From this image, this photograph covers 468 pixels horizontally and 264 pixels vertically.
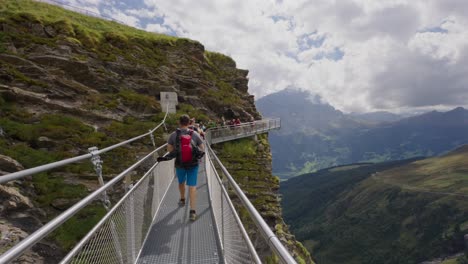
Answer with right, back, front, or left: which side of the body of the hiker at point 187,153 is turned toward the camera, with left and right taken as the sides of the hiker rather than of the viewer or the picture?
back

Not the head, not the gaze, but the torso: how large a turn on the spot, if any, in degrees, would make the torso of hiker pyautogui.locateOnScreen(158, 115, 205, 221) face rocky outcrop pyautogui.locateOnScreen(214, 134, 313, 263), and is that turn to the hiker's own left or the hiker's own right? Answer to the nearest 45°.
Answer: approximately 45° to the hiker's own right
